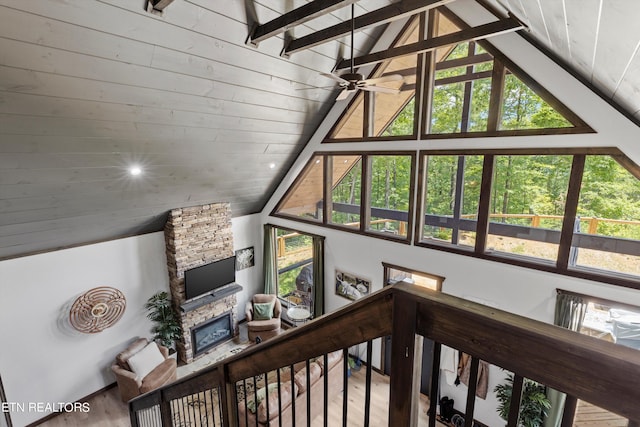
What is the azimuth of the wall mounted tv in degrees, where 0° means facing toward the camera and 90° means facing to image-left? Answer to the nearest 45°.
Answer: approximately 315°

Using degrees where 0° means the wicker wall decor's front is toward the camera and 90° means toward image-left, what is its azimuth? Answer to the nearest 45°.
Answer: approximately 315°

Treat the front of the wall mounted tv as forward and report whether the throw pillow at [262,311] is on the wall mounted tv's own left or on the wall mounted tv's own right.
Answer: on the wall mounted tv's own left

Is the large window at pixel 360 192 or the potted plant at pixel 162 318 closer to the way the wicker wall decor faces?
the large window
